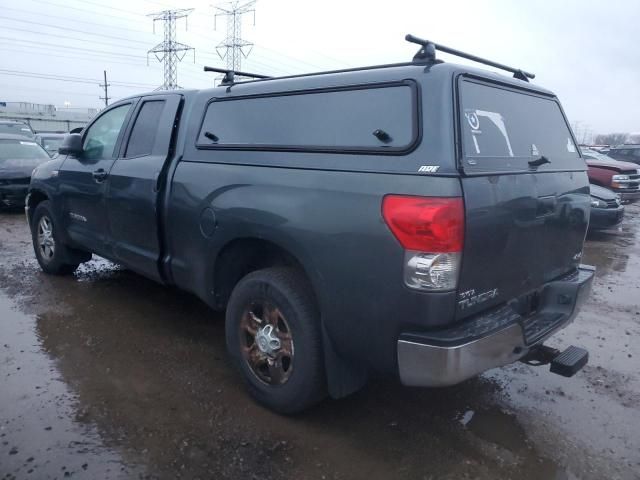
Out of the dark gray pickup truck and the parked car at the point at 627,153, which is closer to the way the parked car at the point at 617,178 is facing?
the dark gray pickup truck

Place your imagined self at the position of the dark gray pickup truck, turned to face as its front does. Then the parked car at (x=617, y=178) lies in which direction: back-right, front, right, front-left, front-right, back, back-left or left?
right

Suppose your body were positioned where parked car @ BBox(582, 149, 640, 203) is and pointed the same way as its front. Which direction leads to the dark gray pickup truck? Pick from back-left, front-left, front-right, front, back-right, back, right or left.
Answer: front-right

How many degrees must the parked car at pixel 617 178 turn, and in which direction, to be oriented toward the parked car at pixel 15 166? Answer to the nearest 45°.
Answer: approximately 90° to its right

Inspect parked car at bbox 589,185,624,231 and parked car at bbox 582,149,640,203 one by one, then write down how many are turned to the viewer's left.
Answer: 0

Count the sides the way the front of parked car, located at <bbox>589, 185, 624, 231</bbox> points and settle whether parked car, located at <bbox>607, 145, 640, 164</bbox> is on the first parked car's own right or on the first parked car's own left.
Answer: on the first parked car's own left

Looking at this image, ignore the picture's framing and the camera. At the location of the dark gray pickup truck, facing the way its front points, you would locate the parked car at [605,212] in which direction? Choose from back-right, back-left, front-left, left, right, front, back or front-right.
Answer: right

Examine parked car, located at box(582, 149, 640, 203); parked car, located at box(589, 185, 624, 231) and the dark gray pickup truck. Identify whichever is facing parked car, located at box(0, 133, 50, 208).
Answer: the dark gray pickup truck

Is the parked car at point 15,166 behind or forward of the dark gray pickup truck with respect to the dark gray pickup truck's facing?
forward

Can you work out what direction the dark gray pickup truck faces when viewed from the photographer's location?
facing away from the viewer and to the left of the viewer

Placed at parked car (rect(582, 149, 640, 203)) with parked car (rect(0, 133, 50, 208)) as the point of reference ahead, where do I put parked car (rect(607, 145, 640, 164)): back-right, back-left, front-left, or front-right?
back-right

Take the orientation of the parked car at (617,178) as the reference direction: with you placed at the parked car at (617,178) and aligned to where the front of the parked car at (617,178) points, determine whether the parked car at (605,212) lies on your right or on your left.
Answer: on your right
